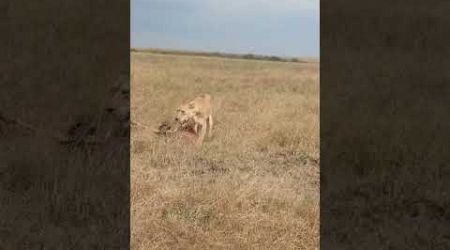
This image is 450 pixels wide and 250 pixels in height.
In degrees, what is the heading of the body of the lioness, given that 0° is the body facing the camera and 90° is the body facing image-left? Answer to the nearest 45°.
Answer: approximately 45°
